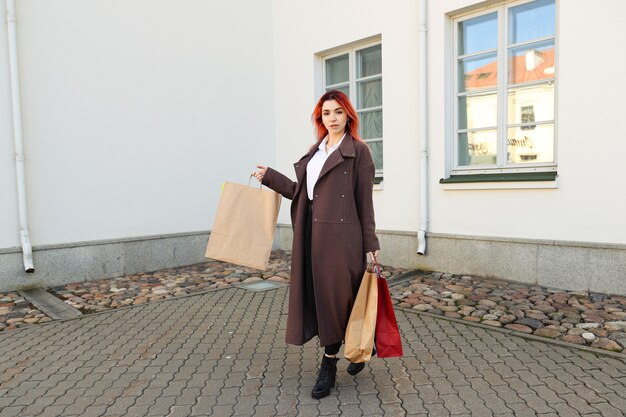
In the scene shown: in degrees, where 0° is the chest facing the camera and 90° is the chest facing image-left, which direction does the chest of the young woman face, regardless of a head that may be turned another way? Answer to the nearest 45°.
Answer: approximately 45°

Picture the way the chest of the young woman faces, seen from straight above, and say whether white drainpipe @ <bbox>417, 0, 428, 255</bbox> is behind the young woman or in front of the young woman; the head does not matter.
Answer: behind

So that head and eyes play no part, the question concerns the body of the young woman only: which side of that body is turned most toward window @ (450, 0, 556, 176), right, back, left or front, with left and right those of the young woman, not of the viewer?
back

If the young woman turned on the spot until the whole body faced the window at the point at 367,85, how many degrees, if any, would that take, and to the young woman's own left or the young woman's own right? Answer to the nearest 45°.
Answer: approximately 135° to the young woman's own right
